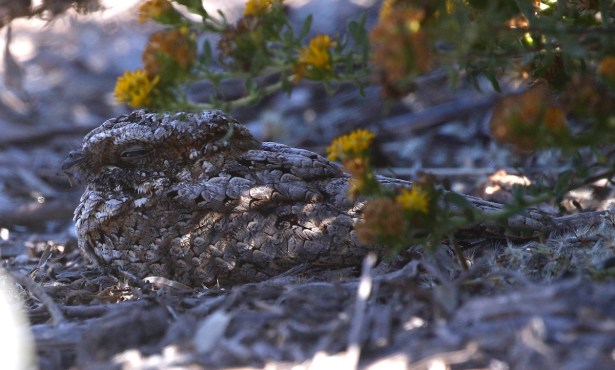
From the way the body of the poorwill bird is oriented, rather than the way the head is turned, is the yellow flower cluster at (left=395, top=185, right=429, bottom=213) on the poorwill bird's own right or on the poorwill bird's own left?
on the poorwill bird's own left

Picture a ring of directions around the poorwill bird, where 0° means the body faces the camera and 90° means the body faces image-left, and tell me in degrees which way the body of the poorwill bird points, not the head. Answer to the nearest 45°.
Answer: approximately 90°

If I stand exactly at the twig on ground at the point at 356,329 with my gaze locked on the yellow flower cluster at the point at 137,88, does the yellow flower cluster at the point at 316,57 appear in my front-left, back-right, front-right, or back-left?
front-right

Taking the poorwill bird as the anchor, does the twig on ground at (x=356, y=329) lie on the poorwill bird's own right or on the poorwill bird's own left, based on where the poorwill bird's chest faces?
on the poorwill bird's own left
